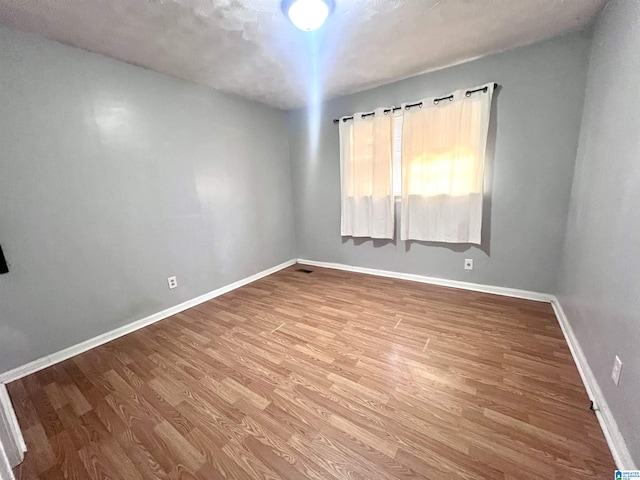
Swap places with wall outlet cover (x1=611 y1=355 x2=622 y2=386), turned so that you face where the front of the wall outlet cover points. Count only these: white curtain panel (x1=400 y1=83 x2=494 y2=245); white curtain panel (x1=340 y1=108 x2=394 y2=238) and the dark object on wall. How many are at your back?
0

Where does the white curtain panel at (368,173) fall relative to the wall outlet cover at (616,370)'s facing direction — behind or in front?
in front

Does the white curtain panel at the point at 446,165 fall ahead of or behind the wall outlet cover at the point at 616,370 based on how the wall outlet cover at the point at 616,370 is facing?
ahead

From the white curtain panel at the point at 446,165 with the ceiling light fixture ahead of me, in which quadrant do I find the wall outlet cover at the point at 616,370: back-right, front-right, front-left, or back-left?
front-left

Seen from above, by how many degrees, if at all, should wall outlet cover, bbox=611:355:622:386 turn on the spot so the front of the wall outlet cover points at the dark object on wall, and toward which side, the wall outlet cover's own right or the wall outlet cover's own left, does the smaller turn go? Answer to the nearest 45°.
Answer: approximately 45° to the wall outlet cover's own left

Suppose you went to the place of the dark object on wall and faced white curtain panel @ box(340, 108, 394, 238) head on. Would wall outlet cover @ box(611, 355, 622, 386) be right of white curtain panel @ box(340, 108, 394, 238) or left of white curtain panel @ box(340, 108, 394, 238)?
right

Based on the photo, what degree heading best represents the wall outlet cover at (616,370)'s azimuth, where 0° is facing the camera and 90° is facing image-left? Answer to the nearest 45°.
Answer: approximately 90°
